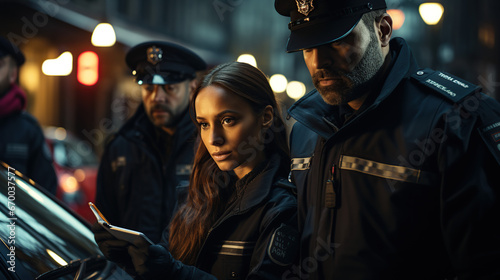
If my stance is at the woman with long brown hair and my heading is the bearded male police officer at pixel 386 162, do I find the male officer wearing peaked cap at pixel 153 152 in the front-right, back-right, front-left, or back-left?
back-left

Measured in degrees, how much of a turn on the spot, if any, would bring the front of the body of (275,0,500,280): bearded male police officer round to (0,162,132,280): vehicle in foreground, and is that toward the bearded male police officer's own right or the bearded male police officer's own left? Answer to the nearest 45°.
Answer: approximately 45° to the bearded male police officer's own right

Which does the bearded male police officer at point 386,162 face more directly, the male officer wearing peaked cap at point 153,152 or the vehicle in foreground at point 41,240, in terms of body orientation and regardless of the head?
the vehicle in foreground

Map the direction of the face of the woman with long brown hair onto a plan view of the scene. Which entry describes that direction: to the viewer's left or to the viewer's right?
to the viewer's left

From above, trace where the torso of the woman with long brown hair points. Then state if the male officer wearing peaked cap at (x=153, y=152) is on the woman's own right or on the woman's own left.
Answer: on the woman's own right

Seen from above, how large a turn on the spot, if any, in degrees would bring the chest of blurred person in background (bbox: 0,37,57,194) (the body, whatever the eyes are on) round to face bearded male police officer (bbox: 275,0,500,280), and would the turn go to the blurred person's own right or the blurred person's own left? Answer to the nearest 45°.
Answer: approximately 45° to the blurred person's own left

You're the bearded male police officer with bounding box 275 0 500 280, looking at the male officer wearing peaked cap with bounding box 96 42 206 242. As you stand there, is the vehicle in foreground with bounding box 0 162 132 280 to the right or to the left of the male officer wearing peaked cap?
left

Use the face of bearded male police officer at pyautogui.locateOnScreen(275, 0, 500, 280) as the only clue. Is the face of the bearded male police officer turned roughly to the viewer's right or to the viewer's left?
to the viewer's left

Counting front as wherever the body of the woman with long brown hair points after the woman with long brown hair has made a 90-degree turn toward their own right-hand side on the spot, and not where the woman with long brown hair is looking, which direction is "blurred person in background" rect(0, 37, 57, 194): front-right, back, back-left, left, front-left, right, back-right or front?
front
